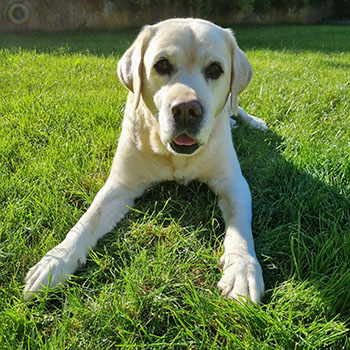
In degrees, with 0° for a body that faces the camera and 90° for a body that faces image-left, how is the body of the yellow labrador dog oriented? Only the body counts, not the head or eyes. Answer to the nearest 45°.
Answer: approximately 0°
